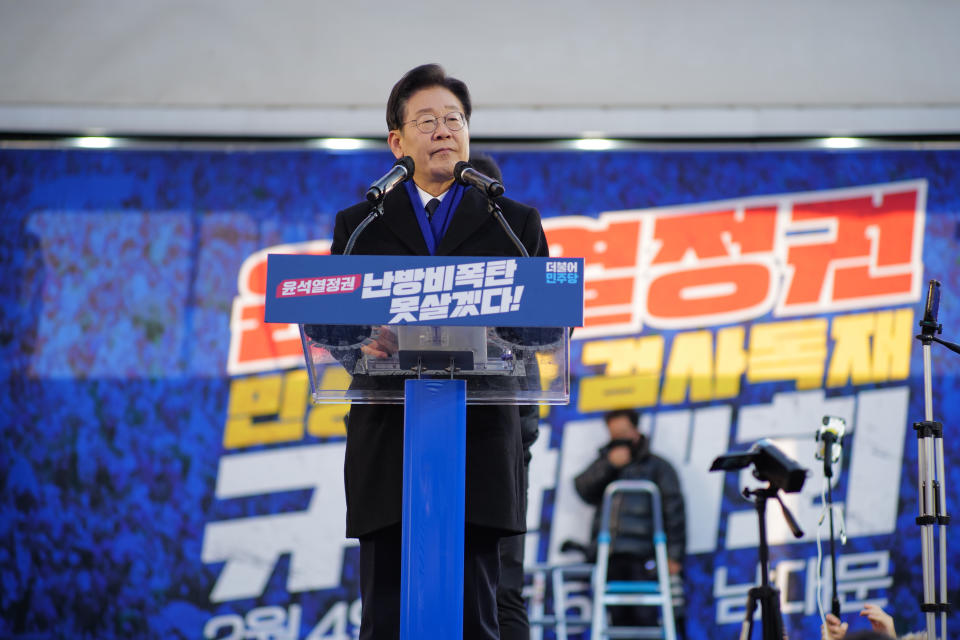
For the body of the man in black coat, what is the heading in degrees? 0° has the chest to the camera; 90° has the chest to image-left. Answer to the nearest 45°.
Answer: approximately 0°

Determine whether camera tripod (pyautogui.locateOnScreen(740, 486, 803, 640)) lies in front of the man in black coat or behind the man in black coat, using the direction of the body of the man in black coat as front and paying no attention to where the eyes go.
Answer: behind

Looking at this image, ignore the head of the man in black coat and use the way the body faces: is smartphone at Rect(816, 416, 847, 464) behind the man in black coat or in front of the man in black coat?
behind

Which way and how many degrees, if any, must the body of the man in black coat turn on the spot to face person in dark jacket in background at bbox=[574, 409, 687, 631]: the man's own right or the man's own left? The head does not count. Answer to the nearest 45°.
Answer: approximately 180°

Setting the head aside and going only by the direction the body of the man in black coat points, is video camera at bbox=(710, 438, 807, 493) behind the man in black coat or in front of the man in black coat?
behind
